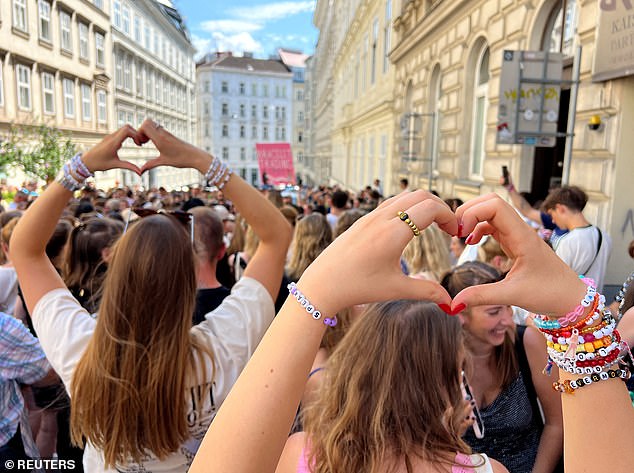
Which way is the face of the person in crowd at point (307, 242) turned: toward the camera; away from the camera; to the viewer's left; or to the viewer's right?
away from the camera

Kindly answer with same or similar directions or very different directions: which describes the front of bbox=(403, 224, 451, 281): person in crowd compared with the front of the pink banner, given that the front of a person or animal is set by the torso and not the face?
very different directions

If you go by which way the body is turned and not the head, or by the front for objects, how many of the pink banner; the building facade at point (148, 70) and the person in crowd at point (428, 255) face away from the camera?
1

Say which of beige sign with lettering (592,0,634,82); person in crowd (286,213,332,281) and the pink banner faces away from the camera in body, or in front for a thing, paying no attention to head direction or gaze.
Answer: the person in crowd

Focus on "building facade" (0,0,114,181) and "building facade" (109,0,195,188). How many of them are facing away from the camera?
0

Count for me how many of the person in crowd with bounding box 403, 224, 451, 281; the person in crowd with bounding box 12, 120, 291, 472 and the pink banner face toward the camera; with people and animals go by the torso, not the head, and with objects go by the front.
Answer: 1

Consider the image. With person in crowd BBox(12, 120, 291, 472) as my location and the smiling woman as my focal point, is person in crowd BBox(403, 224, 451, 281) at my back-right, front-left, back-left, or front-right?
front-left

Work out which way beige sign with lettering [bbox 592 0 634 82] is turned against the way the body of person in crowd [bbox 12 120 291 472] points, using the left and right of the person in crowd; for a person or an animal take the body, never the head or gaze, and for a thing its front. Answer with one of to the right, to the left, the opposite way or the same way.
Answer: to the left

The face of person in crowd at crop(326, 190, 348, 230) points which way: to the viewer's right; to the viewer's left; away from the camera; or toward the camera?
away from the camera

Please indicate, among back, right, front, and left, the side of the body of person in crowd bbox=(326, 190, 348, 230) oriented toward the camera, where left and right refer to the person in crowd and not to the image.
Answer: back

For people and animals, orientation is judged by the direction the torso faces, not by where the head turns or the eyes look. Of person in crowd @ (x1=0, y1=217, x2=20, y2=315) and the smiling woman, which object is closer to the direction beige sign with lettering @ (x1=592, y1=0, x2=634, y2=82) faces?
the person in crowd

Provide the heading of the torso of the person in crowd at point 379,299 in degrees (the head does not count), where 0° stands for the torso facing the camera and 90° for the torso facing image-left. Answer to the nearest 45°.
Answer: approximately 180°

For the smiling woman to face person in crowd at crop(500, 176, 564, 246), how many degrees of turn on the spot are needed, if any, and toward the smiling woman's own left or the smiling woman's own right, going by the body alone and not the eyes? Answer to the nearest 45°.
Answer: approximately 135° to the smiling woman's own right

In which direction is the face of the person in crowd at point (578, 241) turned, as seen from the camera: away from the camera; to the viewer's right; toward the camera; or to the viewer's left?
to the viewer's left

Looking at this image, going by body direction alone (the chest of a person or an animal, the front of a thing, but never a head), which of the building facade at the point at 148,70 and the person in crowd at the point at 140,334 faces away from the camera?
the person in crowd

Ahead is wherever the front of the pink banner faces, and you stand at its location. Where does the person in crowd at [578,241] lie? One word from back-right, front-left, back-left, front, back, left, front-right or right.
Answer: front

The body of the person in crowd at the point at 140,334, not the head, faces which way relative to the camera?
away from the camera

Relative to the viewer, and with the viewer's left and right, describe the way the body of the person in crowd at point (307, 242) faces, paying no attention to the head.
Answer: facing away from the viewer

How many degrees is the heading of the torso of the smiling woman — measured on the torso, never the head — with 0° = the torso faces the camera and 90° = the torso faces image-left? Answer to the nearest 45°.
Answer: approximately 45°

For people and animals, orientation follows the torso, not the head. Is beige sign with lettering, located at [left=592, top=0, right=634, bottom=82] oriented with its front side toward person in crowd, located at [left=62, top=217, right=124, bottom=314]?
yes

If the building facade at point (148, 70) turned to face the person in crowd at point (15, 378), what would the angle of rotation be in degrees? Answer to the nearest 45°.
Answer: approximately 45° to its right
